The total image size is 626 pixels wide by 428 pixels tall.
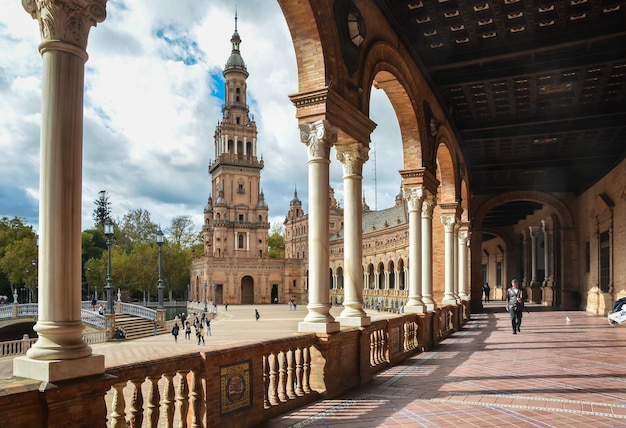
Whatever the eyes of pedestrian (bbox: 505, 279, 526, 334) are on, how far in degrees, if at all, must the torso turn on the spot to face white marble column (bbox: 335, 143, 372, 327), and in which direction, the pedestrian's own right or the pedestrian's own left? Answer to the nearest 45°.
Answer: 0° — they already face it

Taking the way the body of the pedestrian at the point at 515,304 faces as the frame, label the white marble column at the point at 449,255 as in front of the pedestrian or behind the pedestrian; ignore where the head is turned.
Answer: behind

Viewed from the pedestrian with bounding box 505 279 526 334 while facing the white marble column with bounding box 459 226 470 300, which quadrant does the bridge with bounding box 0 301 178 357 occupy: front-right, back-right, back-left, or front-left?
front-left

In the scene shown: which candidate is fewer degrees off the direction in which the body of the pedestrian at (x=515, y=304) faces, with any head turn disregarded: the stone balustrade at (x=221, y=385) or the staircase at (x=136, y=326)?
the stone balustrade

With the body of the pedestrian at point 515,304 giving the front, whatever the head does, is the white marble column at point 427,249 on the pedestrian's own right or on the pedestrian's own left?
on the pedestrian's own right

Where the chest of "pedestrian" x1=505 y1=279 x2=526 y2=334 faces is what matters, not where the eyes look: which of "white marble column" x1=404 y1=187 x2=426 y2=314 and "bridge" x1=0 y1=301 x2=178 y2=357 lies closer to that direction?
the white marble column

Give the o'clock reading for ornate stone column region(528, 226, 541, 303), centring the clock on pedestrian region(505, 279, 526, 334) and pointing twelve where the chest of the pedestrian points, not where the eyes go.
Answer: The ornate stone column is roughly at 6 o'clock from the pedestrian.

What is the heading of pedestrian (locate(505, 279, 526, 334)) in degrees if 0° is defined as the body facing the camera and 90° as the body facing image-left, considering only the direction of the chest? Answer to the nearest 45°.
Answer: approximately 0°

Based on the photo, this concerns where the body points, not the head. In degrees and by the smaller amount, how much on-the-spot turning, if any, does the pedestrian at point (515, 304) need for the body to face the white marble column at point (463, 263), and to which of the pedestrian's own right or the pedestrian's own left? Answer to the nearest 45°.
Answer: approximately 180°

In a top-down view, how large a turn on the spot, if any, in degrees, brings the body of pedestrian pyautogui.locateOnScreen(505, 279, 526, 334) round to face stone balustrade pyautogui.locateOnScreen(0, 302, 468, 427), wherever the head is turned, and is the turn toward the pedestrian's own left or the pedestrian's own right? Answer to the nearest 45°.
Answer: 0° — they already face it
